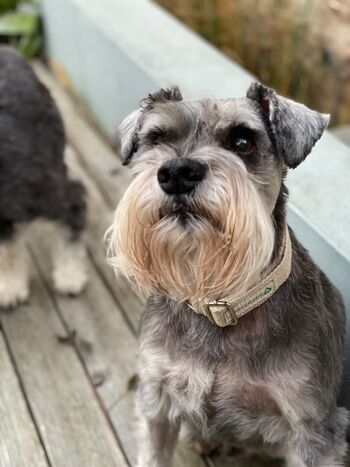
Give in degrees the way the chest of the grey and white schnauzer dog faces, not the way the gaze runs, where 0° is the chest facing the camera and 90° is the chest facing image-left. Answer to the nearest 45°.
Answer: approximately 45°

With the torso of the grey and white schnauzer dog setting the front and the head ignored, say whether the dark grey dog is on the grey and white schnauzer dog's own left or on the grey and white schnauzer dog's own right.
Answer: on the grey and white schnauzer dog's own right
